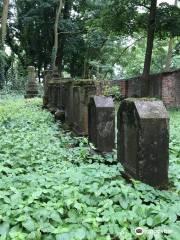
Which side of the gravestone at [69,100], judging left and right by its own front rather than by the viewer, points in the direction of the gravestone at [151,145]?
left

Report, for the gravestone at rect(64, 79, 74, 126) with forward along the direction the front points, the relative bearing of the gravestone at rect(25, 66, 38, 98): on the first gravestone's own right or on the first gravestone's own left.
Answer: on the first gravestone's own right

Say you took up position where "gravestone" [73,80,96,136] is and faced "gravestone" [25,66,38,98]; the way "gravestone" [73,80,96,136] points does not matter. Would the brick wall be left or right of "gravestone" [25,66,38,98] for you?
right

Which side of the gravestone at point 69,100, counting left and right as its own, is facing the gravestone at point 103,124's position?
left

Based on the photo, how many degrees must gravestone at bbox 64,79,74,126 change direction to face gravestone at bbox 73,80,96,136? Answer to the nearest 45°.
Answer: approximately 90° to its left

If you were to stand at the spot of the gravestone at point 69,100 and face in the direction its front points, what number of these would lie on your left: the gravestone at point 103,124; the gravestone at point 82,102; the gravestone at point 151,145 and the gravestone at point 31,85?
3
